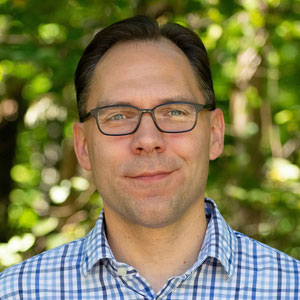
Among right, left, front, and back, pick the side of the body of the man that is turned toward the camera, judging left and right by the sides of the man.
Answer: front
